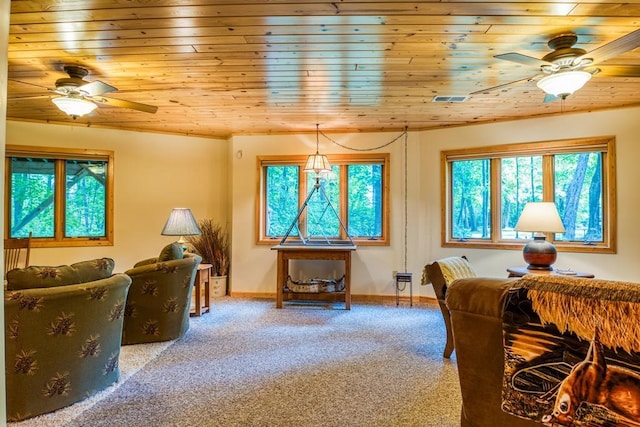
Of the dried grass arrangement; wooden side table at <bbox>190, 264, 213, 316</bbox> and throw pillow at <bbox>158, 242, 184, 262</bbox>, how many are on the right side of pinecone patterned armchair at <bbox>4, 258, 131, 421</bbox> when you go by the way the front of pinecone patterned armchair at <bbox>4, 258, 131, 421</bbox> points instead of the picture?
3

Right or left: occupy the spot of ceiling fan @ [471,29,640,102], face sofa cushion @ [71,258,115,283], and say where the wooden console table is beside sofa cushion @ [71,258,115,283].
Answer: right

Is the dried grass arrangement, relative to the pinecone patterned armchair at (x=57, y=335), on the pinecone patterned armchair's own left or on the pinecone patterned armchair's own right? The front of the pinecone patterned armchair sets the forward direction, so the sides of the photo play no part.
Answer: on the pinecone patterned armchair's own right

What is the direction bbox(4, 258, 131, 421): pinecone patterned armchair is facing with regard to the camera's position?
facing away from the viewer and to the left of the viewer

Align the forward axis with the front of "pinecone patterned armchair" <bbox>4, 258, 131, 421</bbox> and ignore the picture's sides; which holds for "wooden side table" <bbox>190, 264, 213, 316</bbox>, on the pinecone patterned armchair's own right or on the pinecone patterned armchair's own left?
on the pinecone patterned armchair's own right

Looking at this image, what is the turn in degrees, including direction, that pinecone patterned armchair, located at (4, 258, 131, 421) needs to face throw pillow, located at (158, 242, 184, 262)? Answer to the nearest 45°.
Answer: approximately 90° to its right
